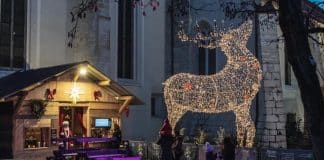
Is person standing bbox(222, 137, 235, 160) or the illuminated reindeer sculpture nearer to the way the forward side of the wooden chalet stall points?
the person standing

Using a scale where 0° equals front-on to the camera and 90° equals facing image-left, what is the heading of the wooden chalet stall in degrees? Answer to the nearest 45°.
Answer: approximately 315°

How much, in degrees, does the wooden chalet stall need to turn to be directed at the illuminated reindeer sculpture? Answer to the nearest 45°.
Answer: approximately 45° to its left
